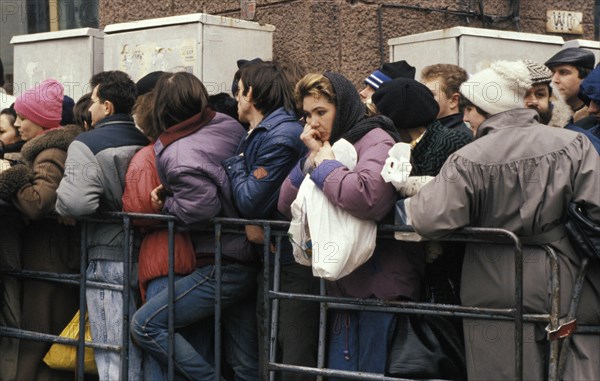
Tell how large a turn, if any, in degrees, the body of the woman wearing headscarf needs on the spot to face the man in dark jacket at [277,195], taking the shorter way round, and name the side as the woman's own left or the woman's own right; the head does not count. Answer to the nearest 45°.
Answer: approximately 90° to the woman's own right

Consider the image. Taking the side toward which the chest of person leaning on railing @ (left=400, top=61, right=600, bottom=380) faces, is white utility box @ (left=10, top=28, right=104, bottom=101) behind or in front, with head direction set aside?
in front

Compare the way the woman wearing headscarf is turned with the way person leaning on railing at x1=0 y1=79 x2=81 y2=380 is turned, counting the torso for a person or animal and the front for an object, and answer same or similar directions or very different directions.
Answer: same or similar directions

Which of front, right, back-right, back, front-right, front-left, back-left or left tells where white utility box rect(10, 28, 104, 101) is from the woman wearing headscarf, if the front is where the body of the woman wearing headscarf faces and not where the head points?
right

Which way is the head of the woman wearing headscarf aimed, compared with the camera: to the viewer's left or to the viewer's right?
to the viewer's left

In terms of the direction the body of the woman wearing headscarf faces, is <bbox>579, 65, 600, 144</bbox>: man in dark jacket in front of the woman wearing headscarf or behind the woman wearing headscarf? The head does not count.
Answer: behind

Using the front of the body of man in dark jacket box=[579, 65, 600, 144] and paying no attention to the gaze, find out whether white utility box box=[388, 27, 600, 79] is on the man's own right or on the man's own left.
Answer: on the man's own right
